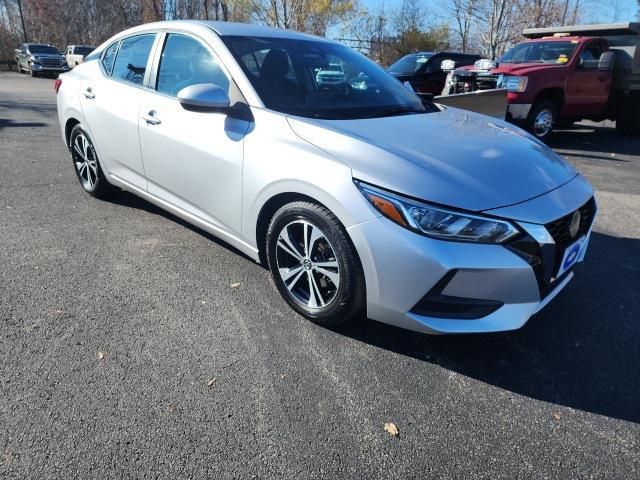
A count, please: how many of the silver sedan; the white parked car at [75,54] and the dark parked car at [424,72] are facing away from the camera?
0

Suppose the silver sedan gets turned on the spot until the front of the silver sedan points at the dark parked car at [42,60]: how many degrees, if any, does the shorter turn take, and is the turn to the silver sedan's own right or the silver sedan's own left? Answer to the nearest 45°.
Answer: approximately 180°

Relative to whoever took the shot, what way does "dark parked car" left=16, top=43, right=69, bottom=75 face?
facing the viewer and to the right of the viewer

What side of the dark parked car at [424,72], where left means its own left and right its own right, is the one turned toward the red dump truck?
left

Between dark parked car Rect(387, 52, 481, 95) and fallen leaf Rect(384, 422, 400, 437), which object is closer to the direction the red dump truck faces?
the fallen leaf

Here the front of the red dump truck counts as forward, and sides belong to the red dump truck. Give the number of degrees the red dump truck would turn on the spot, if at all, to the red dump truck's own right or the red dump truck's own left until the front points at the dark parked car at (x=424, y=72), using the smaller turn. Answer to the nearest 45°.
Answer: approximately 90° to the red dump truck's own right

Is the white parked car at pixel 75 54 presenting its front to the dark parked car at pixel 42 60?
no

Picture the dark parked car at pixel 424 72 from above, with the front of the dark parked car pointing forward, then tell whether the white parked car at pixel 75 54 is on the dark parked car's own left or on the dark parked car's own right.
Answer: on the dark parked car's own right

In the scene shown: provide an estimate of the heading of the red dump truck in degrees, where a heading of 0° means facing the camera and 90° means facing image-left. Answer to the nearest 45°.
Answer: approximately 45°

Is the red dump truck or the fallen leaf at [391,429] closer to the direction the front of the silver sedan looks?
the fallen leaf

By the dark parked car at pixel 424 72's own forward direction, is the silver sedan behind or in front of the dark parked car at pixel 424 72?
in front

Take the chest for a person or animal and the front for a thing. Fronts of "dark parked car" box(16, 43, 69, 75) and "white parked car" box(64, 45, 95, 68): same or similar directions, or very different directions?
same or similar directions

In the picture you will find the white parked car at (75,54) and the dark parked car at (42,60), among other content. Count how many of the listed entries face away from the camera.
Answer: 0

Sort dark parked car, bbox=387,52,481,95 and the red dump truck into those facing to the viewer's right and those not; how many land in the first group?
0

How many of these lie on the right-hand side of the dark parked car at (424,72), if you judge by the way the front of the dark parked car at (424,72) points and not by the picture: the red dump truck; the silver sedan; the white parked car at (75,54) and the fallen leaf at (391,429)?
1

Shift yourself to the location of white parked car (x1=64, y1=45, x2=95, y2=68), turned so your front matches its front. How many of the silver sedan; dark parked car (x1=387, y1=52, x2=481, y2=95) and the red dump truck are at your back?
0

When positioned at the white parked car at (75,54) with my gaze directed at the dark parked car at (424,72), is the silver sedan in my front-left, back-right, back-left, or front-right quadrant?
front-right

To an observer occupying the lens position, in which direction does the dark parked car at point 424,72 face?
facing the viewer and to the left of the viewer

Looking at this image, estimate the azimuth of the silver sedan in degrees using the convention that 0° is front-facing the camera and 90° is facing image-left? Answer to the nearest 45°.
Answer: approximately 315°

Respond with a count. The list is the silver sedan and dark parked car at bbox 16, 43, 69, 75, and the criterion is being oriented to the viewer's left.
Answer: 0

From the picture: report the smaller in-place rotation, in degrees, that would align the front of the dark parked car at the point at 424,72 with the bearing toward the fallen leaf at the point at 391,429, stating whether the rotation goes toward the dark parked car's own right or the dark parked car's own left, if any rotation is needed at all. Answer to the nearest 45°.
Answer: approximately 45° to the dark parked car's own left
